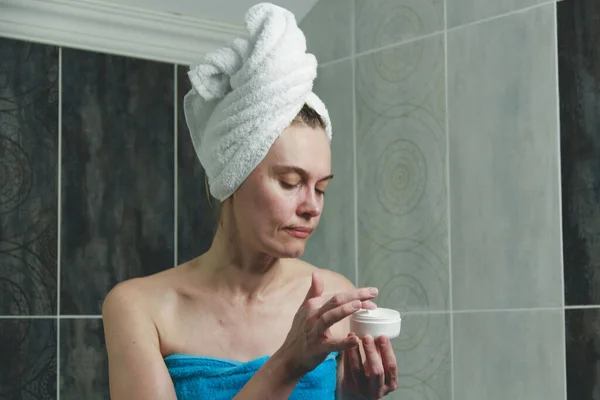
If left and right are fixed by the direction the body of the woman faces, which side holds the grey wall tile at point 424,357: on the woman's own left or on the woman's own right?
on the woman's own left

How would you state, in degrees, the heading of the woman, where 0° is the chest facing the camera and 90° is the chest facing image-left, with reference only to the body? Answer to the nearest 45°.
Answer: approximately 315°

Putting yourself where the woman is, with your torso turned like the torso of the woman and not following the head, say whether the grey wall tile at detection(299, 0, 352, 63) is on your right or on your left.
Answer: on your left

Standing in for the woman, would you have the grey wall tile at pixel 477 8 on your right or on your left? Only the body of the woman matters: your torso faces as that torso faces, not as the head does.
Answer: on your left

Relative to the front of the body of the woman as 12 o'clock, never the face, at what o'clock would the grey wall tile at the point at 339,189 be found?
The grey wall tile is roughly at 8 o'clock from the woman.

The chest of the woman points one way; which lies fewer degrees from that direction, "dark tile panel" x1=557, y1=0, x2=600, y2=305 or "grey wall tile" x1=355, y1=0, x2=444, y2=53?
the dark tile panel

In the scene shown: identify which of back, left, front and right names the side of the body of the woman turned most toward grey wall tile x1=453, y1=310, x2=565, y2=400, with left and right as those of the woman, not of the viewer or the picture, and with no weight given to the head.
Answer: left

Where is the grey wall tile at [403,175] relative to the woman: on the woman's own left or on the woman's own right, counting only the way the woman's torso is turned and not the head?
on the woman's own left

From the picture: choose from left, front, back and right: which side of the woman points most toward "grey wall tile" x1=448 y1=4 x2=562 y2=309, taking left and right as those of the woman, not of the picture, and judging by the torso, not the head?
left
